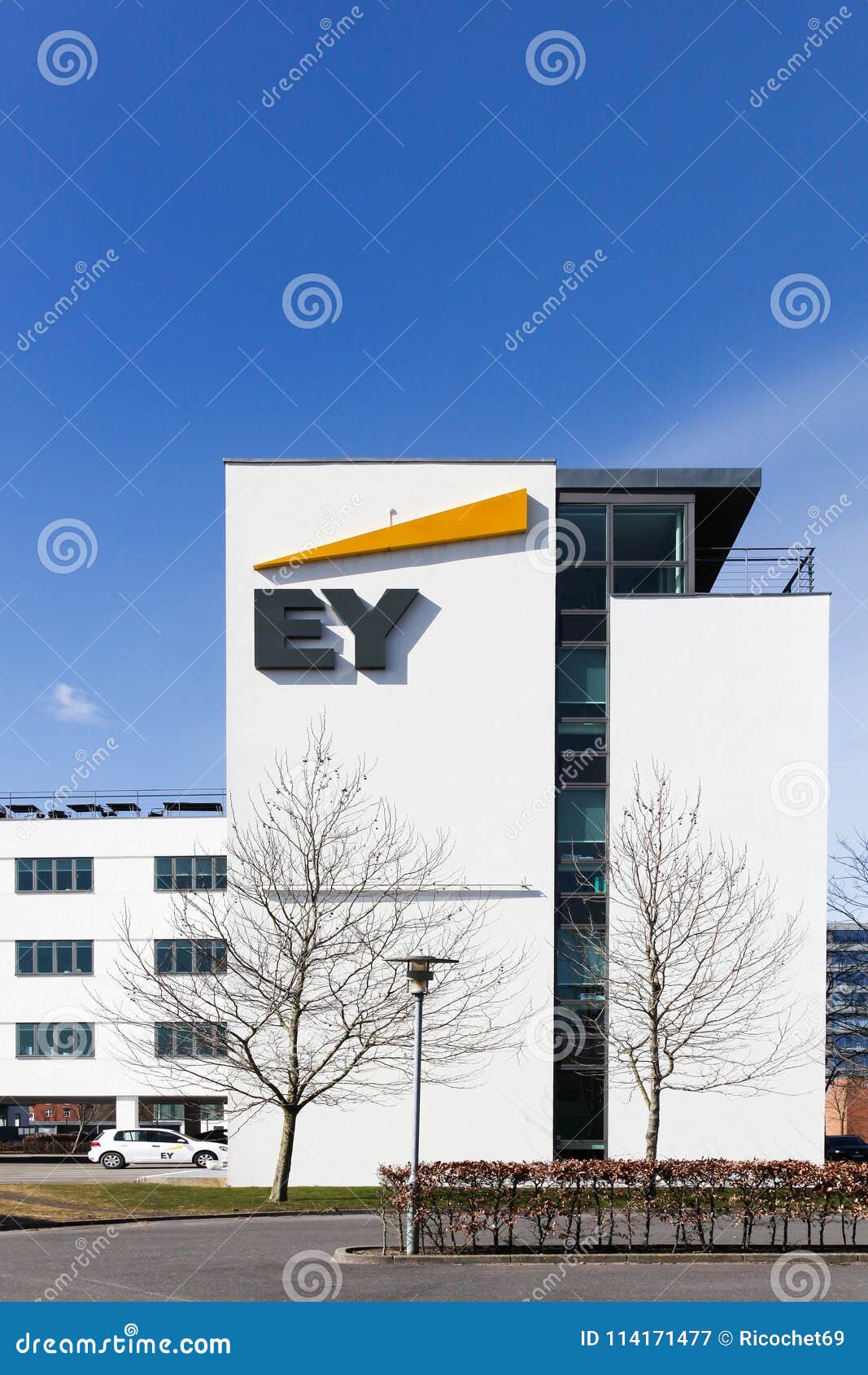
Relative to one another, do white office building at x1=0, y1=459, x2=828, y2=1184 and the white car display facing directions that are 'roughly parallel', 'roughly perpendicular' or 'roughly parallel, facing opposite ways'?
roughly perpendicular

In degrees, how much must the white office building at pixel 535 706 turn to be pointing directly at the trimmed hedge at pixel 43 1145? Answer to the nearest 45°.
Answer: approximately 135° to its right

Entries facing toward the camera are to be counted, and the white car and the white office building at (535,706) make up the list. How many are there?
1

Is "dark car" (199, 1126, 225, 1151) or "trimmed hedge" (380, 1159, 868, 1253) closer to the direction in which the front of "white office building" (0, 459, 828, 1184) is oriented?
the trimmed hedge

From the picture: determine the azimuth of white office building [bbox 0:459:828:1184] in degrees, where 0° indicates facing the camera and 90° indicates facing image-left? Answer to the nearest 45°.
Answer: approximately 0°

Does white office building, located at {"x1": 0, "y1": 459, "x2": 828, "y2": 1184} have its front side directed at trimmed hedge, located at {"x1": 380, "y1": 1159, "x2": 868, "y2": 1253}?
yes
